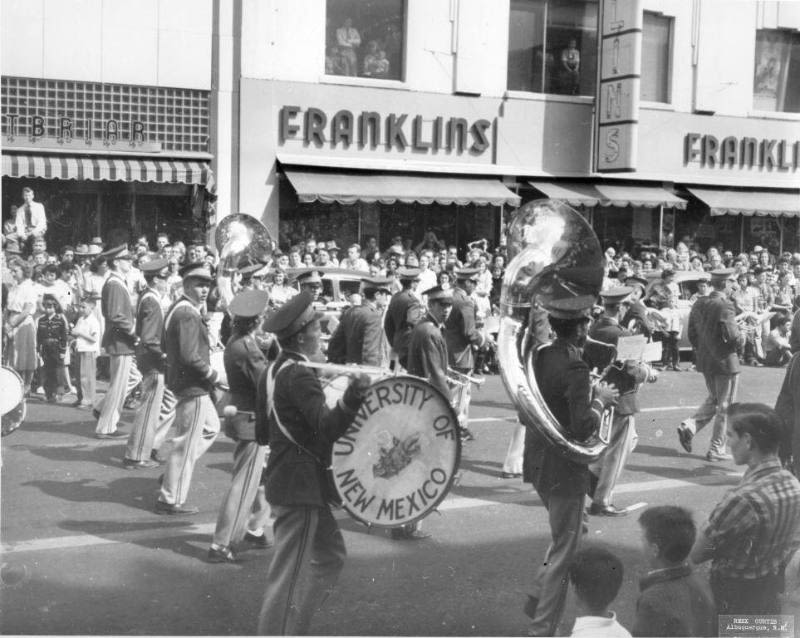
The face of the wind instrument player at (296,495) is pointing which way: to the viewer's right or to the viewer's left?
to the viewer's right

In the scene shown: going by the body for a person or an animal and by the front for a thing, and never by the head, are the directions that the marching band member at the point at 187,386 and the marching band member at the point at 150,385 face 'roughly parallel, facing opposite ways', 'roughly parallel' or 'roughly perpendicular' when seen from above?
roughly parallel

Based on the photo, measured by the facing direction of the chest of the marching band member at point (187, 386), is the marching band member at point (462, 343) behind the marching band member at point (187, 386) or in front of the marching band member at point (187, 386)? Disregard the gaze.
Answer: in front

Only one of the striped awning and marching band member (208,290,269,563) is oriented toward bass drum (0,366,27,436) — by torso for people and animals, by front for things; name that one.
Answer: the striped awning

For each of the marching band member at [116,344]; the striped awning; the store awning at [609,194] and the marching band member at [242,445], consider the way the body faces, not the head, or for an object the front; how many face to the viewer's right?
2

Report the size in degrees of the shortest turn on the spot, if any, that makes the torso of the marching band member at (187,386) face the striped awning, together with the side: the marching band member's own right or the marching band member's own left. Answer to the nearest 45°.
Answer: approximately 90° to the marching band member's own left

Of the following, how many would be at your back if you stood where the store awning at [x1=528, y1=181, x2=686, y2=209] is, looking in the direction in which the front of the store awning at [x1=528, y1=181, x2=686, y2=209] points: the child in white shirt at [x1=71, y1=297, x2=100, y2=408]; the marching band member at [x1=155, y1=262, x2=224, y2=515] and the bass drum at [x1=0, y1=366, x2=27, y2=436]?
0

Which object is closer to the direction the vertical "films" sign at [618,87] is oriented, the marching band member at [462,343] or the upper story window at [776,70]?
the marching band member

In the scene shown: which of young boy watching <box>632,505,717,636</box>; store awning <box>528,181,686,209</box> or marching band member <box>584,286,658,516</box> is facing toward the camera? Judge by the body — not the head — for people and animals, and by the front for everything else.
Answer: the store awning

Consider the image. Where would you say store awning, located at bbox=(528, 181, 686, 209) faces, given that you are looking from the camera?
facing the viewer

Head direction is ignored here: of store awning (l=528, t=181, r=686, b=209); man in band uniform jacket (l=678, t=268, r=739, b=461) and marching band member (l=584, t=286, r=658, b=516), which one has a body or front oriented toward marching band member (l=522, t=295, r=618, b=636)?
the store awning

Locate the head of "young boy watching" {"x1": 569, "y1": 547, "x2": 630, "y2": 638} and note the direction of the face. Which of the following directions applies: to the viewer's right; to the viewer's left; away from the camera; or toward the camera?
away from the camera

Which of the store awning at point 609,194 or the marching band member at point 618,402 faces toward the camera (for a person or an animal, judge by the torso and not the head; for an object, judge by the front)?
the store awning

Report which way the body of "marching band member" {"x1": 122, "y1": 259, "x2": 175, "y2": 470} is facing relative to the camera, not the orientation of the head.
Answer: to the viewer's right

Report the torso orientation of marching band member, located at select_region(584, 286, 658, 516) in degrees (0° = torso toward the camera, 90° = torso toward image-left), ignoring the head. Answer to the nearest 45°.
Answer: approximately 270°
